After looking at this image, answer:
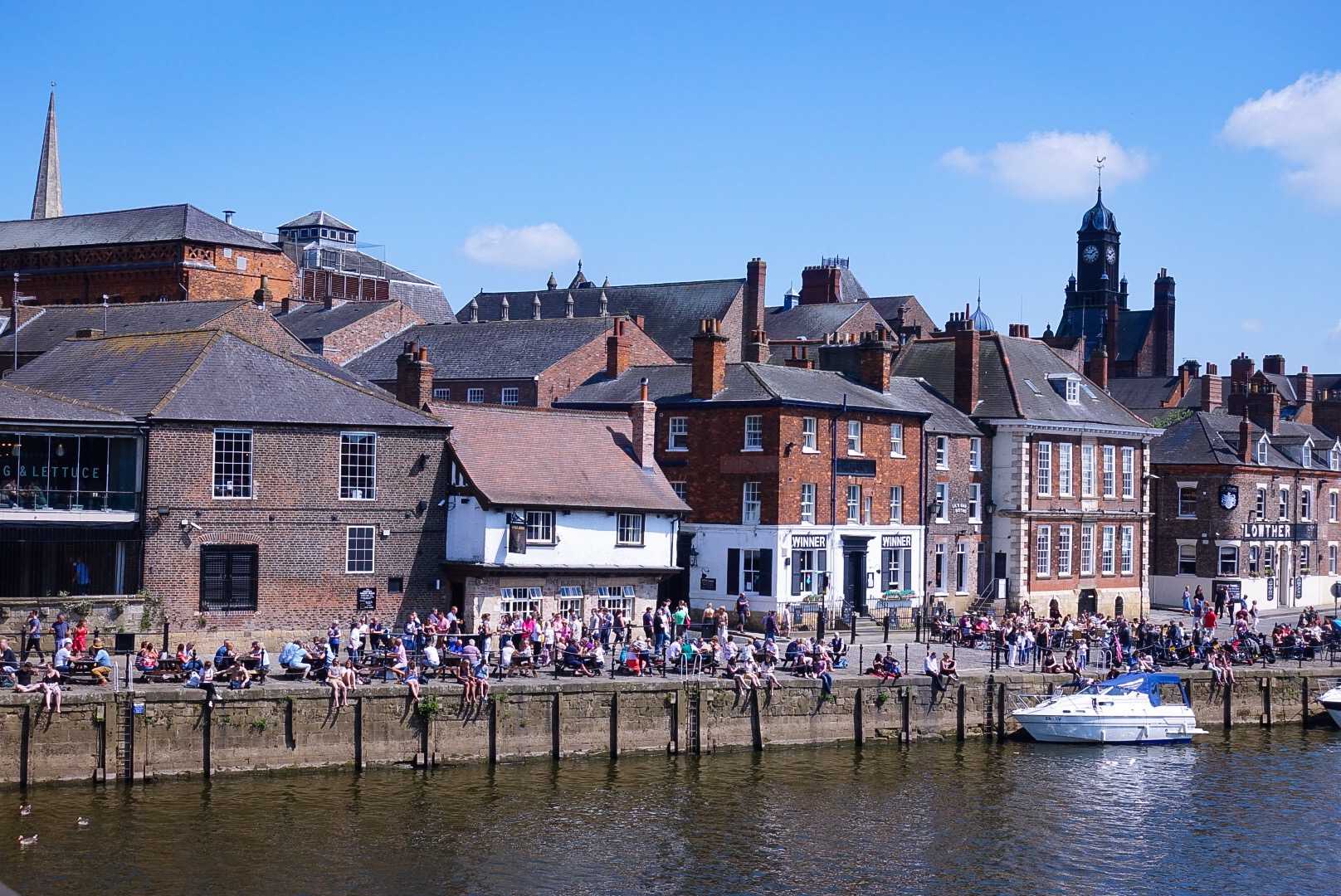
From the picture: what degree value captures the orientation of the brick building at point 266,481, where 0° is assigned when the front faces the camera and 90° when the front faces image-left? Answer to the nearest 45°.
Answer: approximately 0°

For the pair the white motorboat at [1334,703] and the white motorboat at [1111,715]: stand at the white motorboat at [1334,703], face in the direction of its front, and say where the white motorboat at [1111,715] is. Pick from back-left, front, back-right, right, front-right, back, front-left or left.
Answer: front-left

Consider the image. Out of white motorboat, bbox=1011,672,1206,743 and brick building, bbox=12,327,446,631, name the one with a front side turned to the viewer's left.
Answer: the white motorboat

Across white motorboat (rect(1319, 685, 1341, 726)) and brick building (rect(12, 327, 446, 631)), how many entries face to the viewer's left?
1

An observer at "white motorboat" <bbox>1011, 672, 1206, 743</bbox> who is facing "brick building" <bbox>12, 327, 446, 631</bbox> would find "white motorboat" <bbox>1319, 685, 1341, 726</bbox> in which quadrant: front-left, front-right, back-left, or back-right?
back-right

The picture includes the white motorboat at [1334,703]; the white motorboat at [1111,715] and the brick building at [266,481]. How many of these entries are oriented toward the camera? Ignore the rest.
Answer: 1

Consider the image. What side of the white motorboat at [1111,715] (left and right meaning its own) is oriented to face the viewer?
left

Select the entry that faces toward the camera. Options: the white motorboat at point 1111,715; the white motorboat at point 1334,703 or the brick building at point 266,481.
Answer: the brick building

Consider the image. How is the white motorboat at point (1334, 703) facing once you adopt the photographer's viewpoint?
facing to the left of the viewer

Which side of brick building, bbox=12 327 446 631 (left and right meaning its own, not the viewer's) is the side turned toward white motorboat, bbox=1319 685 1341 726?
left
